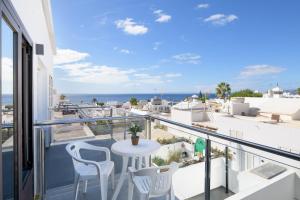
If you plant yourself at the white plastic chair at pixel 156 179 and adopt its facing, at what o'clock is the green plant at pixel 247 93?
The green plant is roughly at 1 o'clock from the white plastic chair.

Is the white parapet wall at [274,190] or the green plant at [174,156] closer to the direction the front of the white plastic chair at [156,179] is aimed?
the green plant

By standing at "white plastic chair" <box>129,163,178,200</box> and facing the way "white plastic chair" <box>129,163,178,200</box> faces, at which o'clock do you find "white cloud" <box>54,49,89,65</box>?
The white cloud is roughly at 11 o'clock from the white plastic chair.

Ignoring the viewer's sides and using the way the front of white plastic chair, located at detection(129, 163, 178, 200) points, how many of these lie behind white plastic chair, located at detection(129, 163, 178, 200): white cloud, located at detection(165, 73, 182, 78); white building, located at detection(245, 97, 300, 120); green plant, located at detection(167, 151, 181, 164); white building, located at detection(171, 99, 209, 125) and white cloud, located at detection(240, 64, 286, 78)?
0

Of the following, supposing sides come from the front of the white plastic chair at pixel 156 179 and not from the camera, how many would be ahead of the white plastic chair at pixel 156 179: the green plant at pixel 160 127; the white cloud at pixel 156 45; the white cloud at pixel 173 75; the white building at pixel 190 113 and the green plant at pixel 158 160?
5

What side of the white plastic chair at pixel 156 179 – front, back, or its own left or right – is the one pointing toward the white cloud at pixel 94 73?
front

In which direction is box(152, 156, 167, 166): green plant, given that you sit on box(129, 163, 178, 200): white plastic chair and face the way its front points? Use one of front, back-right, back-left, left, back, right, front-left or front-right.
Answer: front

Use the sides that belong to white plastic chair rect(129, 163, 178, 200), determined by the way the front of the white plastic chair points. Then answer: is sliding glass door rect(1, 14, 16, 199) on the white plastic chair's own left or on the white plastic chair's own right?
on the white plastic chair's own left

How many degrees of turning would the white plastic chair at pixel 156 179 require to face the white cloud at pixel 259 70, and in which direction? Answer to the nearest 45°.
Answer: approximately 45° to its right

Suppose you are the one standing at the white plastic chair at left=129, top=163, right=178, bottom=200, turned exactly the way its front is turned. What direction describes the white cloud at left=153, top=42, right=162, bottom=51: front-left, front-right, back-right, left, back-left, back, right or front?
front

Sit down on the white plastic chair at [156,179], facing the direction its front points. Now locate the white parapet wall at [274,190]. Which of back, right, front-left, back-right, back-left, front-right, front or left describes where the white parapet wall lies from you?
front-right

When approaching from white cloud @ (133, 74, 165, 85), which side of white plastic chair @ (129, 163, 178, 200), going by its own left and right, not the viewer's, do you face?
front

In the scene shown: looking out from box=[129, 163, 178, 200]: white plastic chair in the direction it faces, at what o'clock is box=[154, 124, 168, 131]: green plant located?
The green plant is roughly at 12 o'clock from the white plastic chair.

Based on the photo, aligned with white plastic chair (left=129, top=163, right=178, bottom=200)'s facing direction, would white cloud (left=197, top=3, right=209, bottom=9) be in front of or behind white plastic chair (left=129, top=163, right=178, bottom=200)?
in front

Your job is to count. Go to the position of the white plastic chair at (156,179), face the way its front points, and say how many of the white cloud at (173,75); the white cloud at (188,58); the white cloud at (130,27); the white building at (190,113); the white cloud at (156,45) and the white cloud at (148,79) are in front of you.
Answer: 6

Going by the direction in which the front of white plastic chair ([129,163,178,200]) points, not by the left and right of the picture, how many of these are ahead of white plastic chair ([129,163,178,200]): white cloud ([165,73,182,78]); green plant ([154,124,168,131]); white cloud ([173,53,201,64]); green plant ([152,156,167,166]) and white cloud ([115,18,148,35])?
5

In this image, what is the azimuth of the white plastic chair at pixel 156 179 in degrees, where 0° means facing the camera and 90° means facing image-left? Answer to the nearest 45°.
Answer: approximately 180°
